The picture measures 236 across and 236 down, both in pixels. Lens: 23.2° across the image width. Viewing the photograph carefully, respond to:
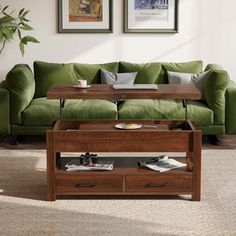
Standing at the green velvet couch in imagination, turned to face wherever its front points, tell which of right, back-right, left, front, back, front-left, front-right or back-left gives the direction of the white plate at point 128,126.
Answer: front

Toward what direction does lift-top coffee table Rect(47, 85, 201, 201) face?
toward the camera

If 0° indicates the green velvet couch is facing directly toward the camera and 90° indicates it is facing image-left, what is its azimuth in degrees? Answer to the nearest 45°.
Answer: approximately 0°

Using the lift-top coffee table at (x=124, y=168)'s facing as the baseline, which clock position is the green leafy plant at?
The green leafy plant is roughly at 5 o'clock from the lift-top coffee table.

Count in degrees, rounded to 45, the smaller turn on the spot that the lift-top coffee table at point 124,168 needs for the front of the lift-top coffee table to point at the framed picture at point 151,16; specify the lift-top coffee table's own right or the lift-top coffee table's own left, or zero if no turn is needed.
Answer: approximately 180°

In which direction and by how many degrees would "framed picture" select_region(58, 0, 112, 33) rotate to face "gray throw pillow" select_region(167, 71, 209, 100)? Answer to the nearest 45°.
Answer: approximately 45° to its left

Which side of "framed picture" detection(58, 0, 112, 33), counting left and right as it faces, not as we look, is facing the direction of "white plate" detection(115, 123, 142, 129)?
front

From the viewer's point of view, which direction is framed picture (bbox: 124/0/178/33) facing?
toward the camera

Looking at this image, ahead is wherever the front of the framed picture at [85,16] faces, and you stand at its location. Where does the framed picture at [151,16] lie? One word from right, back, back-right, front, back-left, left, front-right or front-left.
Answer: left

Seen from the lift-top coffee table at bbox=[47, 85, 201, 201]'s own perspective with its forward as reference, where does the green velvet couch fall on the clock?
The green velvet couch is roughly at 6 o'clock from the lift-top coffee table.

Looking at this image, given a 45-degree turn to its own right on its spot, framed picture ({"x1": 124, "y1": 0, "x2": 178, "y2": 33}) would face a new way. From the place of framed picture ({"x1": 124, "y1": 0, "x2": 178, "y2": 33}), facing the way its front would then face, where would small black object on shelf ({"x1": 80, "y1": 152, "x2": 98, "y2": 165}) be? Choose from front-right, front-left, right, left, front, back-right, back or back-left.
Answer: front-left

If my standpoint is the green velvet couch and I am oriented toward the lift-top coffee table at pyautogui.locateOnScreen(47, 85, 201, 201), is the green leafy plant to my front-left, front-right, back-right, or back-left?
back-right

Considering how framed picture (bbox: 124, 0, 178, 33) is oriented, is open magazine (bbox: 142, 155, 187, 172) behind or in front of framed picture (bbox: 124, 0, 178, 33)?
in front

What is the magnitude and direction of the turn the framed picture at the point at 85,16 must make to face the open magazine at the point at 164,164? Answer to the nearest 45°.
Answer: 0° — it already faces it

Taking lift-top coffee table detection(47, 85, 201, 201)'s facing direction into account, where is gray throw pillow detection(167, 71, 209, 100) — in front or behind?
behind

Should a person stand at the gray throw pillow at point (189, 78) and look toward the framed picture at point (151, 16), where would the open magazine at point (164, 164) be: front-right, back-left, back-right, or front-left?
back-left
